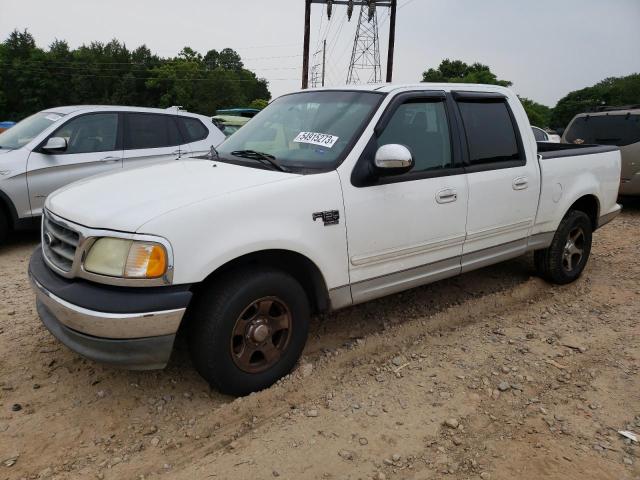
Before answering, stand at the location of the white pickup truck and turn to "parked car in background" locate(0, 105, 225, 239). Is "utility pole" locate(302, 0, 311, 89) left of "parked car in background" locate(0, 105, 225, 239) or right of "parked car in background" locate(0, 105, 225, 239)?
right

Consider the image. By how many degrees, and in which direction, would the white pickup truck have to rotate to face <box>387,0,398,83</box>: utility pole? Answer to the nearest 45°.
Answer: approximately 135° to its right

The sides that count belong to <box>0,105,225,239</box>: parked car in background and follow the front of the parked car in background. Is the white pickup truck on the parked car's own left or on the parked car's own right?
on the parked car's own left

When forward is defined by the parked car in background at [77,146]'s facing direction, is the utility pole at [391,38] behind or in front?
behind

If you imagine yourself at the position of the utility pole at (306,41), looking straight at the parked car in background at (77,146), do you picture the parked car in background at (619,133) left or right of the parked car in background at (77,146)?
left

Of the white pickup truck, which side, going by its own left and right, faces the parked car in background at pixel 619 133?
back

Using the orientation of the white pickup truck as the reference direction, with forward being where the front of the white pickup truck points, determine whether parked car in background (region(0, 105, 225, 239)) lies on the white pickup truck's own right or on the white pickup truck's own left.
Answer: on the white pickup truck's own right

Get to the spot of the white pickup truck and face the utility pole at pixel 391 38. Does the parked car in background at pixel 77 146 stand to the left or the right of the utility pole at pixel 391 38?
left

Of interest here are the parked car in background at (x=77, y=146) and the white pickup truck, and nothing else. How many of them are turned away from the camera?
0
